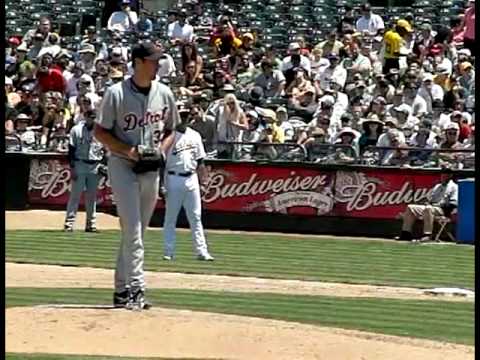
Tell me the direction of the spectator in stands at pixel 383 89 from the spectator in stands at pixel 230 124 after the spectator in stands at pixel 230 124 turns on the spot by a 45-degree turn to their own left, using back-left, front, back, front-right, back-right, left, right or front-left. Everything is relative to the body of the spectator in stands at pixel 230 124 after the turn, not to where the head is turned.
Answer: front-left

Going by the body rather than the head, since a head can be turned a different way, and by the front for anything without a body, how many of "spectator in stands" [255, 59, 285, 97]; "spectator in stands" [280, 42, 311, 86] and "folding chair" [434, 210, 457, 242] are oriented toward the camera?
2

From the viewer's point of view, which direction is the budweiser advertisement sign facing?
toward the camera

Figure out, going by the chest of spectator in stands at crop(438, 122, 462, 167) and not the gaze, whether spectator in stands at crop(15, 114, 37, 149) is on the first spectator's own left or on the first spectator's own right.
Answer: on the first spectator's own right

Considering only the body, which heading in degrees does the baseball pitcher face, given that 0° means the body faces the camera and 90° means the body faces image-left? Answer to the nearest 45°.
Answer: approximately 315°

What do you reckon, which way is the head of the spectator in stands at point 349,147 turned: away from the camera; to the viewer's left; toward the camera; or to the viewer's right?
toward the camera

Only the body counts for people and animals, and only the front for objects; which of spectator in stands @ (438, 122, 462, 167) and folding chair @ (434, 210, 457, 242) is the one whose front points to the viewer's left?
the folding chair

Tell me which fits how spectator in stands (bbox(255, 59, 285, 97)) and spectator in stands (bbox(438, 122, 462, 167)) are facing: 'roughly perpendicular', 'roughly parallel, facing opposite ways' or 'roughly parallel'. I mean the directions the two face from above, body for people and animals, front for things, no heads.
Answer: roughly parallel

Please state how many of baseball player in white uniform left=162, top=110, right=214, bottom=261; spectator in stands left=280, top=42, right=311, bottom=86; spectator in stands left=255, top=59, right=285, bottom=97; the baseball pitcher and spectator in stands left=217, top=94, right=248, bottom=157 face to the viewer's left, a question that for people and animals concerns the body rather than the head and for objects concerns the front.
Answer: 0

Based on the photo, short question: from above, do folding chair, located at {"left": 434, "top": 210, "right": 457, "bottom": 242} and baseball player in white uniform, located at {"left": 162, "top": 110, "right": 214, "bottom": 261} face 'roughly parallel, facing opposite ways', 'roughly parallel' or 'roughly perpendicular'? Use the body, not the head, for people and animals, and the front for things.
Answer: roughly perpendicular

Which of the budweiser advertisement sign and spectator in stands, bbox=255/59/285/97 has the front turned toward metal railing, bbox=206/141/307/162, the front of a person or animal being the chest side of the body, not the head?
the spectator in stands

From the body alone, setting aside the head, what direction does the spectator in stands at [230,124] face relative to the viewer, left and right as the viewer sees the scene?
facing the viewer

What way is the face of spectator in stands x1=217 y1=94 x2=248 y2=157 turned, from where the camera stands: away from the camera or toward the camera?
toward the camera

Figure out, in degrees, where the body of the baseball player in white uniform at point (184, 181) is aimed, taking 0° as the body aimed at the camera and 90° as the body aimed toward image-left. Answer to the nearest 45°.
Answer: approximately 0°
